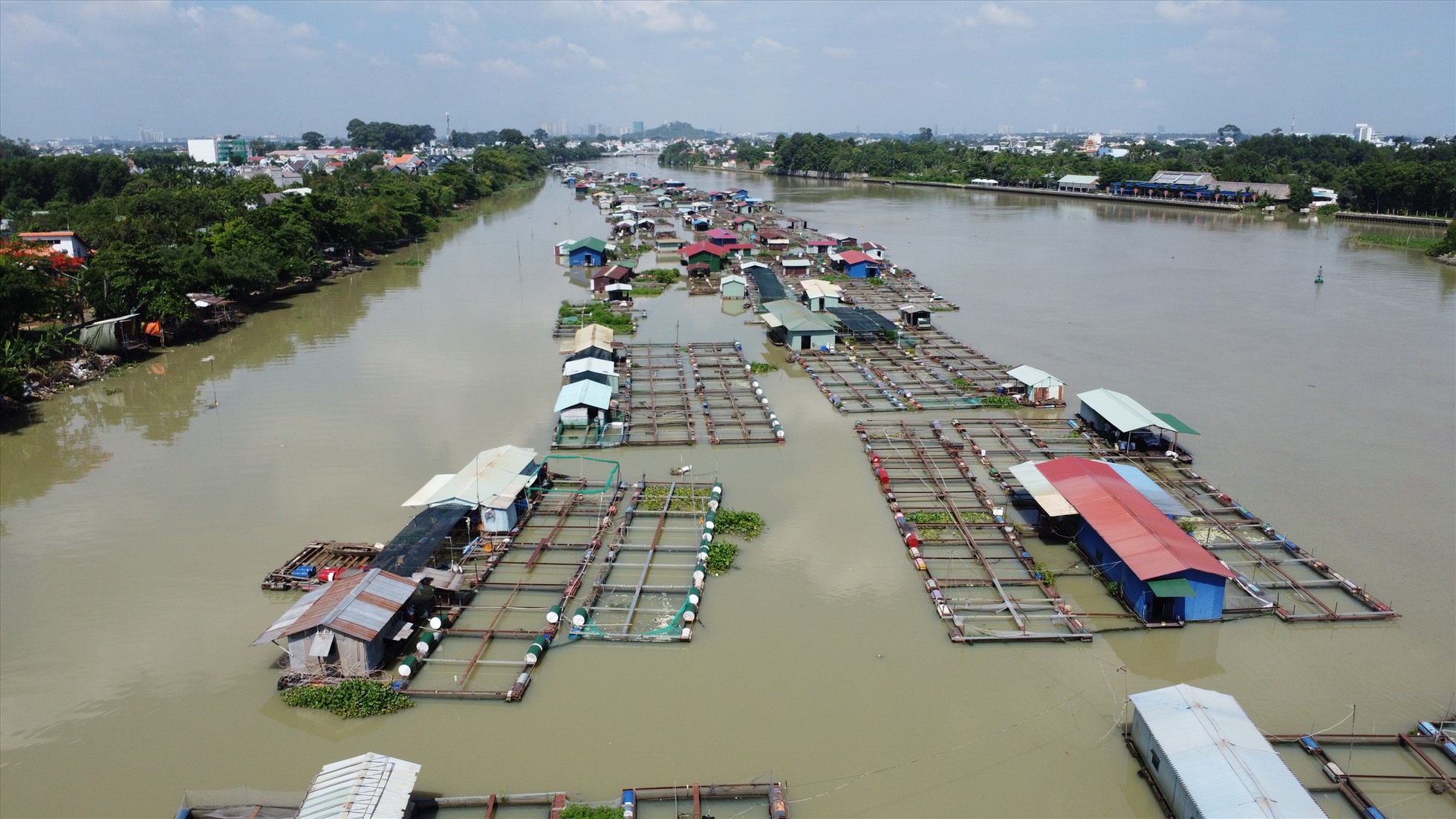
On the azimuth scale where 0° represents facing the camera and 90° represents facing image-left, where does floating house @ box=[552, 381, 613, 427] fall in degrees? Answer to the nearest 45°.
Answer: approximately 0°

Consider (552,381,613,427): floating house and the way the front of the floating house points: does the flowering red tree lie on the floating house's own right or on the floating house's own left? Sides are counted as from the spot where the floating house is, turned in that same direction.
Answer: on the floating house's own right

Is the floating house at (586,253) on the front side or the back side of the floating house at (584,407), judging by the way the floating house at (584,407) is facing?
on the back side

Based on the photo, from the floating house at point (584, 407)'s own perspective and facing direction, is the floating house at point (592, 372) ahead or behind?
behind

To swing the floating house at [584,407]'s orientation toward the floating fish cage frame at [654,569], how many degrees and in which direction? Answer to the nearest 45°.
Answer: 0° — it already faces it

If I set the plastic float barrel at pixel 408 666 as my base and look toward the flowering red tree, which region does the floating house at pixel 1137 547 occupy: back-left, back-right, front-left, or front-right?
back-right

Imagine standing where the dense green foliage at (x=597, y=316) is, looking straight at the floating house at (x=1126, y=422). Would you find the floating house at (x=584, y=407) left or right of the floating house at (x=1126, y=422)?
right

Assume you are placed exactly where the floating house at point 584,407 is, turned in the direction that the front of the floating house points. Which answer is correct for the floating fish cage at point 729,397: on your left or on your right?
on your left

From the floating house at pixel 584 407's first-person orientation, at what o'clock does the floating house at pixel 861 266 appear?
the floating house at pixel 861 266 is roughly at 7 o'clock from the floating house at pixel 584 407.

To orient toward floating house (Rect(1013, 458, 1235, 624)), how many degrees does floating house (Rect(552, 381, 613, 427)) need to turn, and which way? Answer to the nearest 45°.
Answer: approximately 45° to its left

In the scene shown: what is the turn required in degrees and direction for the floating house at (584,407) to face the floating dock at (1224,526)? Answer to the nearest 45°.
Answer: approximately 45° to its left

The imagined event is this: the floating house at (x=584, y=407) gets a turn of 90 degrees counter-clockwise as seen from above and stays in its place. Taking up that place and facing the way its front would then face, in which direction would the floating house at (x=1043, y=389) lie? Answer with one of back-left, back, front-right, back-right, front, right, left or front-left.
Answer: front

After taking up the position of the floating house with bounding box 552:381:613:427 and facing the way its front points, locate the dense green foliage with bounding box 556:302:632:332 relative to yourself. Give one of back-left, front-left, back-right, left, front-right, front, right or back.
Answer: back

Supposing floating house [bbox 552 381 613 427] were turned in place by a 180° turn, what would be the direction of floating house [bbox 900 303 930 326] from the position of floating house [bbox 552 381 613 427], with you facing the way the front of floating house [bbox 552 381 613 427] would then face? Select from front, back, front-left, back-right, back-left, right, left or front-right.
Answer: front-right

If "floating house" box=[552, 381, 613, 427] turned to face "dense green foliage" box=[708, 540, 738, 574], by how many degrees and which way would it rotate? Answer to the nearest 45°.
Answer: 0° — it already faces it
